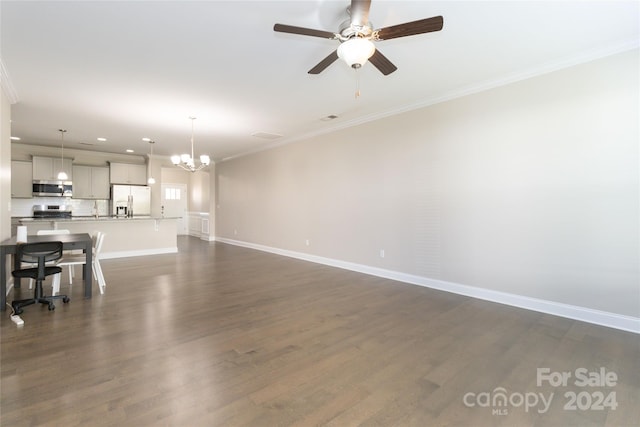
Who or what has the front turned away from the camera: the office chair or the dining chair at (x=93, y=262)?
the office chair

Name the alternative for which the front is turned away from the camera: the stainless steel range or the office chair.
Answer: the office chair

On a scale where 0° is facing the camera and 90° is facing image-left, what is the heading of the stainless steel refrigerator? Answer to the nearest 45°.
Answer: approximately 0°

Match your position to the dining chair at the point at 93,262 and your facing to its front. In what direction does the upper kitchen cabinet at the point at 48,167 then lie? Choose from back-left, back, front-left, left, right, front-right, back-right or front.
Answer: right

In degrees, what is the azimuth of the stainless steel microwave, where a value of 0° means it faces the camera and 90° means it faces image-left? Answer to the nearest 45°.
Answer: approximately 0°

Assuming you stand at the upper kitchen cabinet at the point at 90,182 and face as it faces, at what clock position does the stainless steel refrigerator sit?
The stainless steel refrigerator is roughly at 9 o'clock from the upper kitchen cabinet.

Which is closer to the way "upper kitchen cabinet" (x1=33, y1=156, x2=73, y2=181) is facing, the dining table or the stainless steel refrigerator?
the dining table

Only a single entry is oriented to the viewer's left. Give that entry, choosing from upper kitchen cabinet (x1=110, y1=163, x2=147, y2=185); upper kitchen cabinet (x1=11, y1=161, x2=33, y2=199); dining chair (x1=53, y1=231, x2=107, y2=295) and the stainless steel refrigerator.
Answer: the dining chair

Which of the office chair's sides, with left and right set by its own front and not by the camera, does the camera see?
back

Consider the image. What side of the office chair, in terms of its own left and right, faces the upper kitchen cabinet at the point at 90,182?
front

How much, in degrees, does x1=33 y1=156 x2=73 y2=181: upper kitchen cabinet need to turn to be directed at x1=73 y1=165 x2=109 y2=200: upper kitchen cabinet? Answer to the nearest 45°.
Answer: approximately 90° to its left

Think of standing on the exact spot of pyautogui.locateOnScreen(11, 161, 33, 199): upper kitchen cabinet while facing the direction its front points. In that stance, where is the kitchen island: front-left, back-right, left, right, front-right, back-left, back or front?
front-left

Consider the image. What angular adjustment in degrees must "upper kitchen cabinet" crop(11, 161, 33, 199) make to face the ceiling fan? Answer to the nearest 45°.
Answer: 0° — it already faces it

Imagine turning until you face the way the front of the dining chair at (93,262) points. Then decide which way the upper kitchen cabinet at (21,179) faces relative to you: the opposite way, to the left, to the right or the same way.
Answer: to the left
